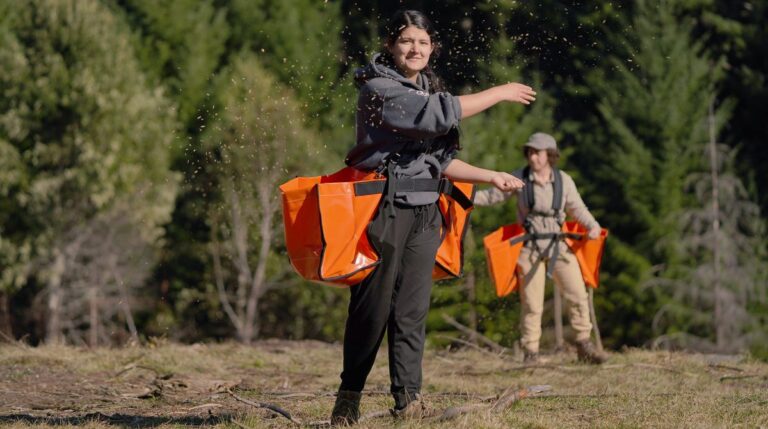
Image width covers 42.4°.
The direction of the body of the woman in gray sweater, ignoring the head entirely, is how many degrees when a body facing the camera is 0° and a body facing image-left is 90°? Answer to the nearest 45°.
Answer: approximately 315°

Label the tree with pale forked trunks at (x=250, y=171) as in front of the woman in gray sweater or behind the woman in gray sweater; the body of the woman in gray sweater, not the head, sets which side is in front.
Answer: behind

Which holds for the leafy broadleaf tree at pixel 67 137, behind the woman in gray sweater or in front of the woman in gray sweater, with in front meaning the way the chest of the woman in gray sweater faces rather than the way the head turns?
behind

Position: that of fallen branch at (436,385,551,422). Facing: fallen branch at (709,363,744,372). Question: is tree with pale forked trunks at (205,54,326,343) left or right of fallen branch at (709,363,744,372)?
left

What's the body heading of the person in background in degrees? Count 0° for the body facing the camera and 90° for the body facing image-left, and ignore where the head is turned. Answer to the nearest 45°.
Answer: approximately 0°

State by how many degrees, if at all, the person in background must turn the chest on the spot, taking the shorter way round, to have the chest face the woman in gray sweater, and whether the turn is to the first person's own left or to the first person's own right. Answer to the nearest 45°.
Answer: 0° — they already face them

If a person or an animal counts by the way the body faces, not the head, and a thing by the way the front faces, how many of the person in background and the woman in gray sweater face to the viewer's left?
0

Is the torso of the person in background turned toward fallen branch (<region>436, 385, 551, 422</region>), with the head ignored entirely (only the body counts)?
yes

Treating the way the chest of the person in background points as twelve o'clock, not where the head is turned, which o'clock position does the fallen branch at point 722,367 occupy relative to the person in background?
The fallen branch is roughly at 10 o'clock from the person in background.

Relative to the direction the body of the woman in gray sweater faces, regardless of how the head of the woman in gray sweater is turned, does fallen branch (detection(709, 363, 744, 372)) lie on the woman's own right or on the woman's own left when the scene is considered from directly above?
on the woman's own left

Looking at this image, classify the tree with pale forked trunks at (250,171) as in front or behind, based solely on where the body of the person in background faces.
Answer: behind

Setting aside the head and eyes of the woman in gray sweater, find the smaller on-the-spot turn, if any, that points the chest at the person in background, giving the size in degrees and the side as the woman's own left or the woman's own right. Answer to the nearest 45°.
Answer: approximately 135° to the woman's own left

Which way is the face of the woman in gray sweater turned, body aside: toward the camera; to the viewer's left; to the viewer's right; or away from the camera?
toward the camera
